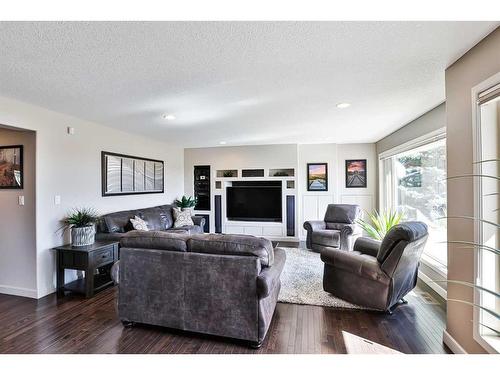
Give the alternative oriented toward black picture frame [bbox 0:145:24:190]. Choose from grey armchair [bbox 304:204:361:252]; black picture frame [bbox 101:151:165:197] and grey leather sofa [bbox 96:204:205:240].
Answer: the grey armchair

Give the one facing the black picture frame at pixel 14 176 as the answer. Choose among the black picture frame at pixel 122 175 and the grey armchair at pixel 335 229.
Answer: the grey armchair

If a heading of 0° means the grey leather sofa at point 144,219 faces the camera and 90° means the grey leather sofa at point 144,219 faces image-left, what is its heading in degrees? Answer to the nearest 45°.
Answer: approximately 315°

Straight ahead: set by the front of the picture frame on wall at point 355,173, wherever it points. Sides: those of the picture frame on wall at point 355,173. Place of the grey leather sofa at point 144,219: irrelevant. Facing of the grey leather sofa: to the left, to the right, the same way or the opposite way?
to the left

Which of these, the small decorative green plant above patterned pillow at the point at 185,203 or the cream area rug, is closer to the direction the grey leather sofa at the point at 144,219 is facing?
the cream area rug

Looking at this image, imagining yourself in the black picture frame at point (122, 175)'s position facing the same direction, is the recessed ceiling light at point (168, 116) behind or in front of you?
in front

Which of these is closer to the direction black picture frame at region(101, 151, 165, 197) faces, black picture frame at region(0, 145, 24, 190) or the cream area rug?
the cream area rug

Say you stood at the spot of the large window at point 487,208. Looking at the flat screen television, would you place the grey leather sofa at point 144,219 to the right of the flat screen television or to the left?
left

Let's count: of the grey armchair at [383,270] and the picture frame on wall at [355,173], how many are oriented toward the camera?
1

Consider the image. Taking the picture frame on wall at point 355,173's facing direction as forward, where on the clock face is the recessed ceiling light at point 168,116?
The recessed ceiling light is roughly at 1 o'clock from the picture frame on wall.

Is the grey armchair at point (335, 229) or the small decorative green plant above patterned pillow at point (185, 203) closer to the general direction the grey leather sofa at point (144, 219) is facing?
the grey armchair

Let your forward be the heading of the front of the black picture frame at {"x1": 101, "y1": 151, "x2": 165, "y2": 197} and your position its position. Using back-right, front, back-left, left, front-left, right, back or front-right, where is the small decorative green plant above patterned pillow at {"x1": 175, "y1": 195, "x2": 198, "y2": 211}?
left

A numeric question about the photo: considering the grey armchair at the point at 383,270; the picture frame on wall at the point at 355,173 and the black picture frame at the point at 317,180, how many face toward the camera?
2

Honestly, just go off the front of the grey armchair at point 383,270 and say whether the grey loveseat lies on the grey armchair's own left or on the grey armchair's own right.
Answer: on the grey armchair's own left
